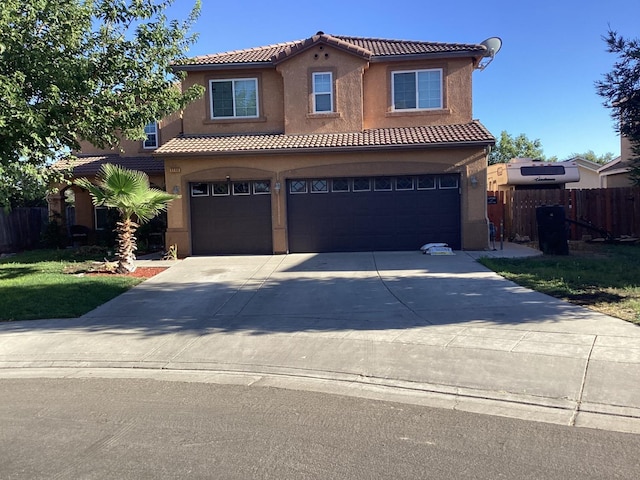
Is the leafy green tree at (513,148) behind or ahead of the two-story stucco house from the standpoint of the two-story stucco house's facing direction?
behind

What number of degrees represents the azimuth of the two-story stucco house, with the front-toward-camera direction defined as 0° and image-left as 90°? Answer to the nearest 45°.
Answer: approximately 0°

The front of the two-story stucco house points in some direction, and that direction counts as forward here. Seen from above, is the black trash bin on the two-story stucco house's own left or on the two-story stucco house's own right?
on the two-story stucco house's own left

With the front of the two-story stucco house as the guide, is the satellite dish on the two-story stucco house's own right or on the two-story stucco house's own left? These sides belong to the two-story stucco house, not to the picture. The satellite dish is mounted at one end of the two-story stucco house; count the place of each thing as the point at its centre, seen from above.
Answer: on the two-story stucco house's own left

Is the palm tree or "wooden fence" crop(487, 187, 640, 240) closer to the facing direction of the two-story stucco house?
the palm tree

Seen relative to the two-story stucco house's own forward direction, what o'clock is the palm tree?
The palm tree is roughly at 2 o'clock from the two-story stucco house.

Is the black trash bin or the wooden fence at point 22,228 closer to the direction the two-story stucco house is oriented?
the black trash bin

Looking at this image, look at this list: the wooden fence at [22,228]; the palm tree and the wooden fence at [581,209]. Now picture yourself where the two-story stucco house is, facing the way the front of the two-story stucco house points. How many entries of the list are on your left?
1

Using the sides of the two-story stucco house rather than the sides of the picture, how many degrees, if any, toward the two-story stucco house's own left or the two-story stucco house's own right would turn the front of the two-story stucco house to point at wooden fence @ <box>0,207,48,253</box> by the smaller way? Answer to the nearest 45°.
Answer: approximately 90° to the two-story stucco house's own right

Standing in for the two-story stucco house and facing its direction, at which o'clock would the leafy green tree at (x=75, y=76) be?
The leafy green tree is roughly at 1 o'clock from the two-story stucco house.
